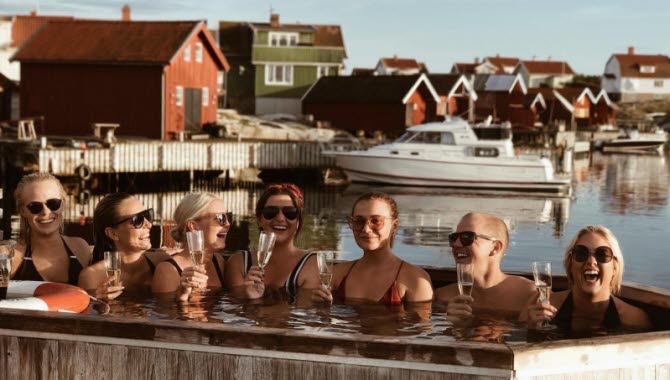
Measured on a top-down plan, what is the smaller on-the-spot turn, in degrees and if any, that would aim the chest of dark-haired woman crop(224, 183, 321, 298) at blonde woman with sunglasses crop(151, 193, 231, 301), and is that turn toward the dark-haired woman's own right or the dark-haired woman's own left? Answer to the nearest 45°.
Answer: approximately 90° to the dark-haired woman's own right

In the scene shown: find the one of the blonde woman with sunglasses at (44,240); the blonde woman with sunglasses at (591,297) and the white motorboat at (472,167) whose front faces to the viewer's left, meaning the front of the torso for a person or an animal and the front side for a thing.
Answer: the white motorboat

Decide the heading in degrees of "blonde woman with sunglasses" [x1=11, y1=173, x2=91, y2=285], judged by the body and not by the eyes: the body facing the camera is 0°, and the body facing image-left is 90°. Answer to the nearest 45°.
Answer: approximately 0°

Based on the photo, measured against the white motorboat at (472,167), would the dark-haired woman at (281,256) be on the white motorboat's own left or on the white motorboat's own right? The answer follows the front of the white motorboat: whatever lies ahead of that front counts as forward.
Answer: on the white motorboat's own left

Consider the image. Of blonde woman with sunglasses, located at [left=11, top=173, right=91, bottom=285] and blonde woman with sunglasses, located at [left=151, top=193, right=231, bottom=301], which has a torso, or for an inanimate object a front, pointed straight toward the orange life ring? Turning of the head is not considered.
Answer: blonde woman with sunglasses, located at [left=11, top=173, right=91, bottom=285]

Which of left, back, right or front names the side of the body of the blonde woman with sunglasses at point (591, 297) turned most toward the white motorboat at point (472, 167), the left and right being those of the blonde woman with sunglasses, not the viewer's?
back

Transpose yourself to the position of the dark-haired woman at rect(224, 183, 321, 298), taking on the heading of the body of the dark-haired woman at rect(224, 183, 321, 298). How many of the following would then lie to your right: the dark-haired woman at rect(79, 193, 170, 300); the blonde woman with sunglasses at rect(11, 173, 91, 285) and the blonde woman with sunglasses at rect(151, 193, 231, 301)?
3

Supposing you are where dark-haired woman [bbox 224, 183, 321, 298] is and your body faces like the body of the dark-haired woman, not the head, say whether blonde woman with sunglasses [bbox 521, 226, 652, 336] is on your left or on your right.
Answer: on your left

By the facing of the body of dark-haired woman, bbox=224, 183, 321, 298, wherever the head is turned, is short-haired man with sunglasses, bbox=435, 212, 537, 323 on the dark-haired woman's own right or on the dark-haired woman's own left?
on the dark-haired woman's own left

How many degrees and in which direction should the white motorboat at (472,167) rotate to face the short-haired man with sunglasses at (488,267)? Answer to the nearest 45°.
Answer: approximately 90° to its left

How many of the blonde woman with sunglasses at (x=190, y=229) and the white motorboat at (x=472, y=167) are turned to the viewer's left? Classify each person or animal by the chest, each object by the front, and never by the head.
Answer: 1

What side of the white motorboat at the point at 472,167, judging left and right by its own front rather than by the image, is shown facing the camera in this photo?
left

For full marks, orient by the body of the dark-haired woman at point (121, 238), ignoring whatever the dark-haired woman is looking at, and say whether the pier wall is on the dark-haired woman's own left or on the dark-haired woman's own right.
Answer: on the dark-haired woman's own left

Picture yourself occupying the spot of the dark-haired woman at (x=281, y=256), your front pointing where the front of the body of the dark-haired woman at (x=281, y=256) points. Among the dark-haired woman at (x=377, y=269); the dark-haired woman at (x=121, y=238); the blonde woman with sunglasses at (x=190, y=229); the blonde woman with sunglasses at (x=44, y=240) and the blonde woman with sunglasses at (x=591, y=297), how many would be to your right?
3
